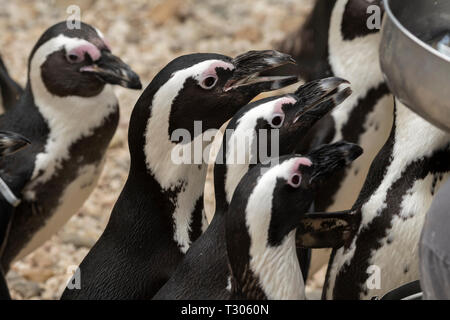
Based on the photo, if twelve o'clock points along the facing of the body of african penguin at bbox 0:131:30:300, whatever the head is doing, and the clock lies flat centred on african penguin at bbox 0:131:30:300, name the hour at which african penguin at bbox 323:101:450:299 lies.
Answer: african penguin at bbox 323:101:450:299 is roughly at 1 o'clock from african penguin at bbox 0:131:30:300.

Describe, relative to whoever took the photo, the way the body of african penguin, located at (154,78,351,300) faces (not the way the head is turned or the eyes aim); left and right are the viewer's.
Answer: facing to the right of the viewer

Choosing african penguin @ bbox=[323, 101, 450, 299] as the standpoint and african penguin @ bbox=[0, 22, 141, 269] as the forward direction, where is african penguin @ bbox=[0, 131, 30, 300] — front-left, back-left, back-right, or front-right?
front-left

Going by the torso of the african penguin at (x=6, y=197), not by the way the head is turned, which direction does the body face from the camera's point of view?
to the viewer's right

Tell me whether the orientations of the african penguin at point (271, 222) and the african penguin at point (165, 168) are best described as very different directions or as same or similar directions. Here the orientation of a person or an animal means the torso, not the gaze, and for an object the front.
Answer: same or similar directions

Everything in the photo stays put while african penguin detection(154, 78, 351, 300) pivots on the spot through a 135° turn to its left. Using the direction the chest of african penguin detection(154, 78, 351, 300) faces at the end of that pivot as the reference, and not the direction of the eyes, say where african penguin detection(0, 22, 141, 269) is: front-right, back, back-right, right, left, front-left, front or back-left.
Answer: front

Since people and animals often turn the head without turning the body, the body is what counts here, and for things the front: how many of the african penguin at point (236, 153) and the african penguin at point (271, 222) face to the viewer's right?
2

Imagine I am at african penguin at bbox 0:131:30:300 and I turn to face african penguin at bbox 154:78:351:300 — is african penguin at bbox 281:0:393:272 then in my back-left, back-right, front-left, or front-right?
front-left

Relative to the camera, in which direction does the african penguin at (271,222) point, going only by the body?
to the viewer's right

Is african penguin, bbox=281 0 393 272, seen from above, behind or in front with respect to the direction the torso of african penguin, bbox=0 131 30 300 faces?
in front

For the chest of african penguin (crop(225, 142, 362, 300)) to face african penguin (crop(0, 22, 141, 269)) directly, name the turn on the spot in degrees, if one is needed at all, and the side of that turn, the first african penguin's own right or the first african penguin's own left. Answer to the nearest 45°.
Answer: approximately 135° to the first african penguin's own left
